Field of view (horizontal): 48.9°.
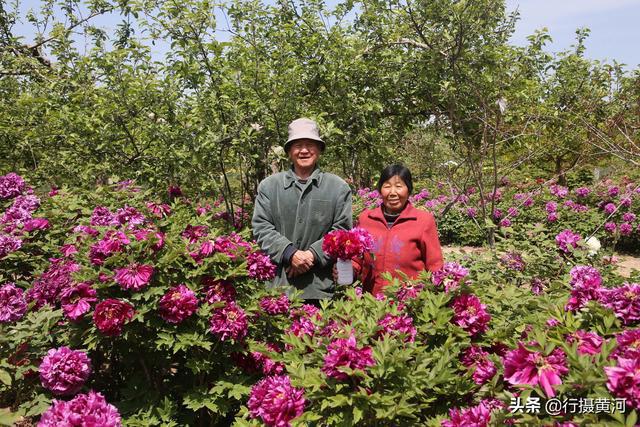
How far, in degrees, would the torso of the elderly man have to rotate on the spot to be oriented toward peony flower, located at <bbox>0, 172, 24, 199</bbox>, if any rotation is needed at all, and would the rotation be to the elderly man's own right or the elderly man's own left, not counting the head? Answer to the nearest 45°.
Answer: approximately 90° to the elderly man's own right

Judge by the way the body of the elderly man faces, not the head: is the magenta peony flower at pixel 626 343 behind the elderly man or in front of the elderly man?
in front

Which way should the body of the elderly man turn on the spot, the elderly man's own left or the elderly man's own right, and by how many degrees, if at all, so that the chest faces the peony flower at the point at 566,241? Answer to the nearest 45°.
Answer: approximately 90° to the elderly man's own left

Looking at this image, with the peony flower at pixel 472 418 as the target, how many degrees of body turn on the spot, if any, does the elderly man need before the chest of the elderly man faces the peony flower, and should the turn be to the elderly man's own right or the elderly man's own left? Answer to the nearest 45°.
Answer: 0° — they already face it

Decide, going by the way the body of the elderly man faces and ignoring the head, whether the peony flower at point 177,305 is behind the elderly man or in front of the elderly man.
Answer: in front

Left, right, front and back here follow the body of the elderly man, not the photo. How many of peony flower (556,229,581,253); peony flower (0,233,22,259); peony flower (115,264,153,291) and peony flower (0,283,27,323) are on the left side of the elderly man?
1

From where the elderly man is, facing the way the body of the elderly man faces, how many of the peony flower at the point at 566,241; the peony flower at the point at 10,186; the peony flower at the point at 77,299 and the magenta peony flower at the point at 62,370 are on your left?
1

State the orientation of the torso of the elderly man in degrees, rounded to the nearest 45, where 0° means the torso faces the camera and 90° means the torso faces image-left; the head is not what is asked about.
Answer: approximately 0°

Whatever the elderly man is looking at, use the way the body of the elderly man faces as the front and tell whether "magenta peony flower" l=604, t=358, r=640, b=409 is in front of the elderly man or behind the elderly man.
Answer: in front
